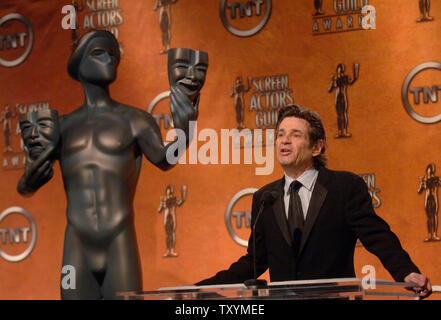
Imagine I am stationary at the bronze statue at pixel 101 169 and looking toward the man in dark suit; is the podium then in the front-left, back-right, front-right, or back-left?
front-right

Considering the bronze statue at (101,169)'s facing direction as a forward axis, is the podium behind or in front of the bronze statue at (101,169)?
in front

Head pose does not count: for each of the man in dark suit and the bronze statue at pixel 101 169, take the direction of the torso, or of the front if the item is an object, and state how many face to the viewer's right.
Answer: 0

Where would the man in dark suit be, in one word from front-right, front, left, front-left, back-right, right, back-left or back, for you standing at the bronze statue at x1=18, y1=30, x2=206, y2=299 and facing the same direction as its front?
front-left

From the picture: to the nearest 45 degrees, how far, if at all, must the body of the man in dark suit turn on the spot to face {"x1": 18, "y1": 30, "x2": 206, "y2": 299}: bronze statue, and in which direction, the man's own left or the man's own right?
approximately 90° to the man's own right

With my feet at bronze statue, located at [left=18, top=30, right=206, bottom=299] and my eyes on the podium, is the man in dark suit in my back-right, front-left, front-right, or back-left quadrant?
front-left

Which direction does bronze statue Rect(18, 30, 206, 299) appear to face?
toward the camera

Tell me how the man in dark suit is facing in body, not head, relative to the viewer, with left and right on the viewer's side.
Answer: facing the viewer and to the left of the viewer

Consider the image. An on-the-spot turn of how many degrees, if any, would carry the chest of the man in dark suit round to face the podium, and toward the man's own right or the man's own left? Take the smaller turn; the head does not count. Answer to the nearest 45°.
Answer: approximately 45° to the man's own left

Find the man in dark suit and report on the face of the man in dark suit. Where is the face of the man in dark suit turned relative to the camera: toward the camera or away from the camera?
toward the camera
